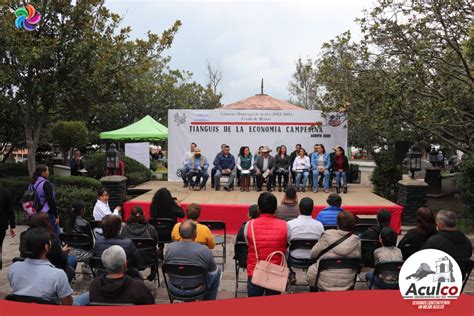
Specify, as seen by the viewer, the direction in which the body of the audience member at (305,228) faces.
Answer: away from the camera

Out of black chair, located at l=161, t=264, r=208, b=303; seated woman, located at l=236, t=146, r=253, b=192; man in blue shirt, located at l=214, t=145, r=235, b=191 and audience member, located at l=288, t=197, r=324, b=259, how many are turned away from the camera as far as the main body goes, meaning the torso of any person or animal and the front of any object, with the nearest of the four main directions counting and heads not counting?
2

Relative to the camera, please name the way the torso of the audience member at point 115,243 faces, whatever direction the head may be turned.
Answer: away from the camera

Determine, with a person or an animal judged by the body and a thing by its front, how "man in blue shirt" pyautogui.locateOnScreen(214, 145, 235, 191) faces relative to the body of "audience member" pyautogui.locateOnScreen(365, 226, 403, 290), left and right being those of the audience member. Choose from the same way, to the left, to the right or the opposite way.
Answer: the opposite way

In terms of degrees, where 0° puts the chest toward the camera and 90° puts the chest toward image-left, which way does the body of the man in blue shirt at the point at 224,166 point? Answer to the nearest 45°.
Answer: approximately 0°

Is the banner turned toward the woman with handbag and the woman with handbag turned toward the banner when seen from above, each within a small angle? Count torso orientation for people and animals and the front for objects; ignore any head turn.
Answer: yes

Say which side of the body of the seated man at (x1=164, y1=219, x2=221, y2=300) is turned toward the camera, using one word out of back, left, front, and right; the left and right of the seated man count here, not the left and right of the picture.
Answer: back

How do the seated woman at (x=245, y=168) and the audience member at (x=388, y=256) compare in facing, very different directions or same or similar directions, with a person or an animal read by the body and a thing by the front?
very different directions

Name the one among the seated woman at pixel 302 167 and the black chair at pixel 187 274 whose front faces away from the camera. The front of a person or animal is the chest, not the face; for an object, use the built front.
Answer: the black chair

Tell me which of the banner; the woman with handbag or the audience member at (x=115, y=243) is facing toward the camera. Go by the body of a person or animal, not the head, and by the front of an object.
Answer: the banner

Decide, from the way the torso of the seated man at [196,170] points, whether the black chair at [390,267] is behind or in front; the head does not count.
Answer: in front

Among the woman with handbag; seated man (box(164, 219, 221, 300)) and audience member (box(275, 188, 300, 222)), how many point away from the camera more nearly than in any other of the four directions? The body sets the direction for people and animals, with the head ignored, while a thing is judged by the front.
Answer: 3

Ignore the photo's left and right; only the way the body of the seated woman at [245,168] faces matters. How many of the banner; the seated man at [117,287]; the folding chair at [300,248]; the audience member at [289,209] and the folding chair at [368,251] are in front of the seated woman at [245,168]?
4

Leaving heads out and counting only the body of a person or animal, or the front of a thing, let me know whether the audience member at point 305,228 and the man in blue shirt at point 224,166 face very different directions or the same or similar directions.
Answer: very different directions

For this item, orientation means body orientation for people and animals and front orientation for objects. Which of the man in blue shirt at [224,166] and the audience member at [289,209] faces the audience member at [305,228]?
the man in blue shirt
